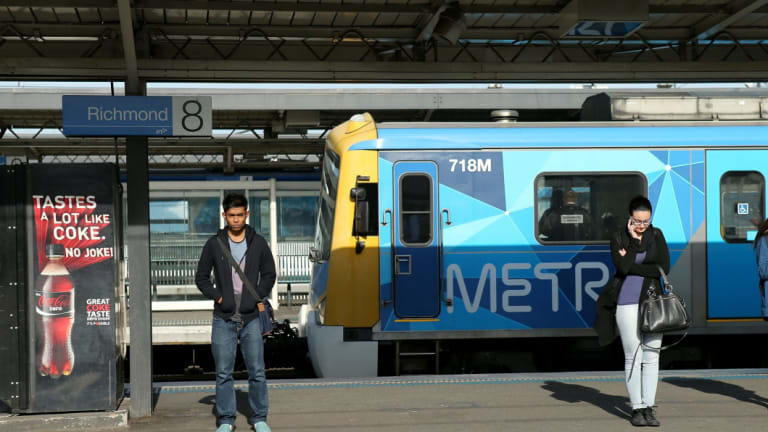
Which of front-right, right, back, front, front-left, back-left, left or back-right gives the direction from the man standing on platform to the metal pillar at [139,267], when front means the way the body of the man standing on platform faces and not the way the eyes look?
back-right

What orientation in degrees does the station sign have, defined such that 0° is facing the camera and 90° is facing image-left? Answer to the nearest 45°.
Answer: approximately 0°

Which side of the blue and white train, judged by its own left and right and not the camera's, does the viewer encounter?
left

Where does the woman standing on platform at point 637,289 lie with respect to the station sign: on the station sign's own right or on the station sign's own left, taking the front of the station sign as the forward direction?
on the station sign's own left

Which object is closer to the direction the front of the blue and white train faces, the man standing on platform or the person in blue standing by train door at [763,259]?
the man standing on platform

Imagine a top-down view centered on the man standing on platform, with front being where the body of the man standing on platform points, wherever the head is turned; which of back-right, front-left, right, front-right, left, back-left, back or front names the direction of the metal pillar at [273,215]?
back

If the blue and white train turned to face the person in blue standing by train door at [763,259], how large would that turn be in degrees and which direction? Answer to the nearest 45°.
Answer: approximately 135° to its left

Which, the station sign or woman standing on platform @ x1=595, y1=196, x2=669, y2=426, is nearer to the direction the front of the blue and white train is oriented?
the station sign
